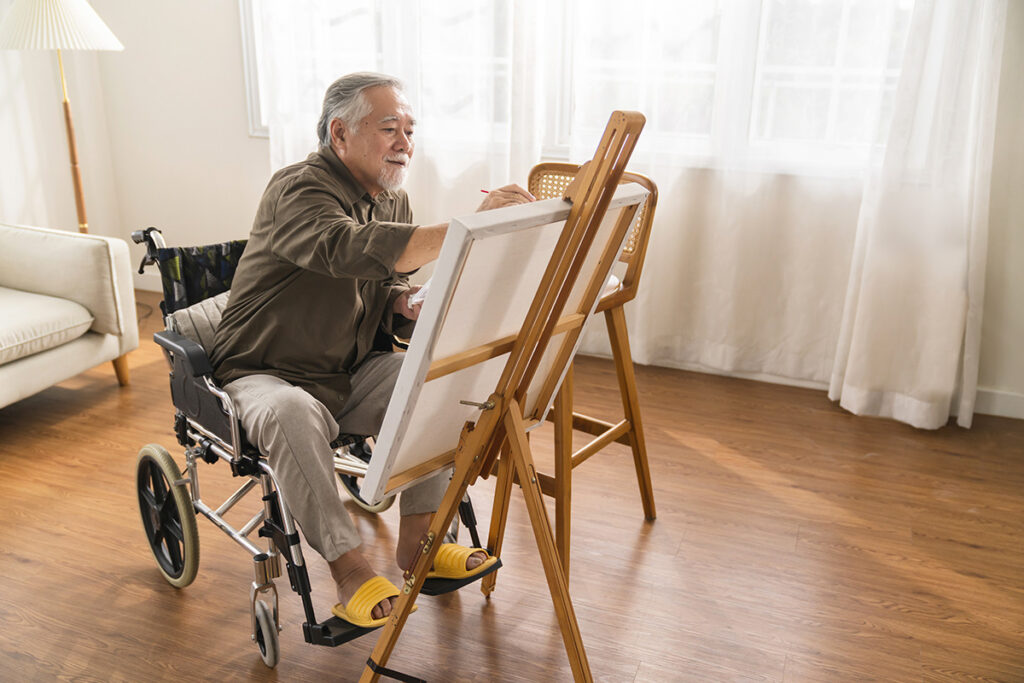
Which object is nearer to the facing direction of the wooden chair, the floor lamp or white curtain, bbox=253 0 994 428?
the floor lamp

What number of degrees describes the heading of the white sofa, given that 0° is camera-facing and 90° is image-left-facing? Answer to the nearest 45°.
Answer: approximately 315°

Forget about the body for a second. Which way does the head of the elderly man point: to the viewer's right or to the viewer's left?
to the viewer's right

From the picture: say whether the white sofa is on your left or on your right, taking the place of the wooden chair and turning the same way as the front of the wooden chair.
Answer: on your right

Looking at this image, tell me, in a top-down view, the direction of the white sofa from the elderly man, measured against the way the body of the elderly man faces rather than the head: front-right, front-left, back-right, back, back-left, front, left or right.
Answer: back

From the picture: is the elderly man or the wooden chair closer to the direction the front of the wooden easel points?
the elderly man

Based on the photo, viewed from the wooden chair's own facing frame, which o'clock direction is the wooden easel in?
The wooden easel is roughly at 11 o'clock from the wooden chair.

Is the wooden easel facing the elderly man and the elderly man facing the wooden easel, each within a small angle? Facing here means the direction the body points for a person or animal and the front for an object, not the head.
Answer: yes

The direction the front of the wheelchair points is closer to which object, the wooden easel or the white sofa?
the wooden easel

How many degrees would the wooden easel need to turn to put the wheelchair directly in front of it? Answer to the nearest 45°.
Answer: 0° — it already faces it

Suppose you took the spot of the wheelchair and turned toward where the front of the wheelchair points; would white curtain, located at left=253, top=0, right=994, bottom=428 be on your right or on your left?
on your left

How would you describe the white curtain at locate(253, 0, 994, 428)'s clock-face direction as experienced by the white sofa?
The white curtain is roughly at 11 o'clock from the white sofa.
